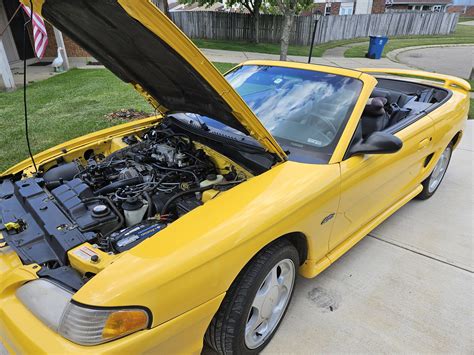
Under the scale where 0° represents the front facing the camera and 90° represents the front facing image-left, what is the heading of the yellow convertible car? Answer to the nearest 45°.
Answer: approximately 45°

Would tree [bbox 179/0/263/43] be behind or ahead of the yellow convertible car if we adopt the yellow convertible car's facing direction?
behind

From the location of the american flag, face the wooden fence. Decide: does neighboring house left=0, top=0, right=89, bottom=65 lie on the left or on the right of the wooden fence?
left

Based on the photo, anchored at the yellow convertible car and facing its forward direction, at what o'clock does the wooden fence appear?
The wooden fence is roughly at 5 o'clock from the yellow convertible car.

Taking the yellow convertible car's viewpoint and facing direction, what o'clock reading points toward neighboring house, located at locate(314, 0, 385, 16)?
The neighboring house is roughly at 5 o'clock from the yellow convertible car.

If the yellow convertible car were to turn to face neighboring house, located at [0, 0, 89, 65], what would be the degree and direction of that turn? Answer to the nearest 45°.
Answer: approximately 90° to its right

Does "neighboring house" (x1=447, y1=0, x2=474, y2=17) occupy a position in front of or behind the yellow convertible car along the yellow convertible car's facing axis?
behind

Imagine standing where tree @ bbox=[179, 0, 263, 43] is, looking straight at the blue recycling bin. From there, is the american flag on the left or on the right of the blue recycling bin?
right

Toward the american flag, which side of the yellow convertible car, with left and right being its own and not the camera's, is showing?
right
